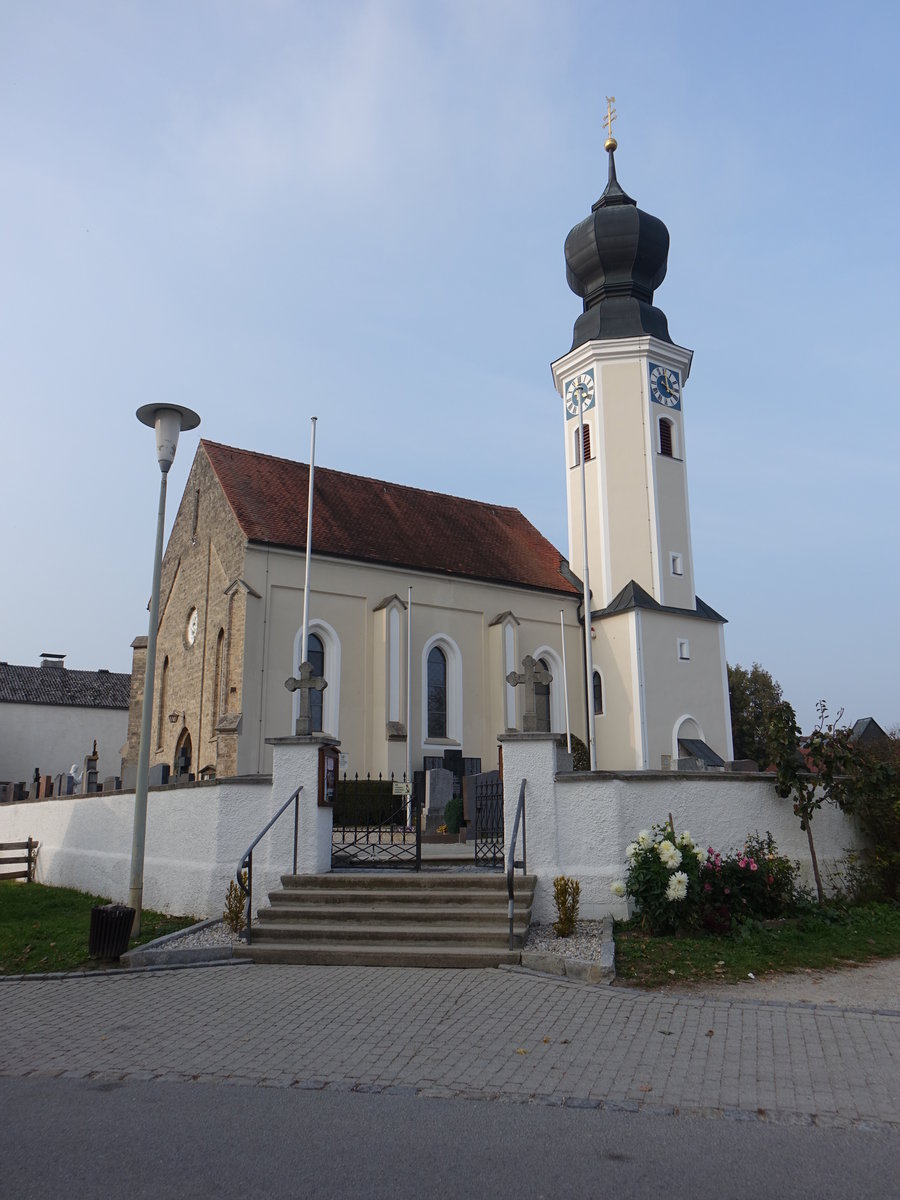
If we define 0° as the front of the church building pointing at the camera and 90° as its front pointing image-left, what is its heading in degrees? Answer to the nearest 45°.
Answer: approximately 45°

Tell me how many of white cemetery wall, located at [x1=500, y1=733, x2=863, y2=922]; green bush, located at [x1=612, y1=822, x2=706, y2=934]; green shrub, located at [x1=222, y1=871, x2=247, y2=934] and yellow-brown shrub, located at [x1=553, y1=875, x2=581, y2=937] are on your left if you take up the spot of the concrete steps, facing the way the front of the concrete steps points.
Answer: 3

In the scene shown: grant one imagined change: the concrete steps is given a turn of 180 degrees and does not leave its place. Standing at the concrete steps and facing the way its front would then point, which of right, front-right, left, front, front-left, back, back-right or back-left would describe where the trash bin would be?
left

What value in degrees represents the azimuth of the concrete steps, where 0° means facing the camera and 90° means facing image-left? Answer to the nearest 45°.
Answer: approximately 0°

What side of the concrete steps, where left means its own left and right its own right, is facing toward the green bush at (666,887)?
left

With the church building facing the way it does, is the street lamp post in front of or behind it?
in front

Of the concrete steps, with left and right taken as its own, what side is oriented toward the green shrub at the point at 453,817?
back

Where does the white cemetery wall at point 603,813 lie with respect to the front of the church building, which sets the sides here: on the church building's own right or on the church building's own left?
on the church building's own left

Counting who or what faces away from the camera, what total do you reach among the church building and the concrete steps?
0

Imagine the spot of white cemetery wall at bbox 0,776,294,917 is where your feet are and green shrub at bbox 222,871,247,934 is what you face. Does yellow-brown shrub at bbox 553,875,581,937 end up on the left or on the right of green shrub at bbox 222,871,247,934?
left

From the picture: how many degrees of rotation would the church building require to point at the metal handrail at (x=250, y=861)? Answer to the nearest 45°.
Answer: approximately 45° to its left

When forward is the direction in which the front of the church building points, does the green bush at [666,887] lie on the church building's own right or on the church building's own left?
on the church building's own left
